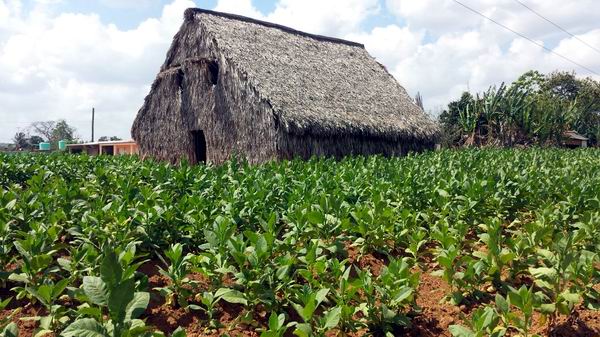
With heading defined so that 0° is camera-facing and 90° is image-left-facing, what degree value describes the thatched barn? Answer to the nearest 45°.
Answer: approximately 45°

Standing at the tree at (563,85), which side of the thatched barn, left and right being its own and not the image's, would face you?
back

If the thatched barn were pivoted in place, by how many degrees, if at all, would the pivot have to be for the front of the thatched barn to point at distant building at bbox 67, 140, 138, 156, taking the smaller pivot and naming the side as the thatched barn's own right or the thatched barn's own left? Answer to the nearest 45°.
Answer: approximately 90° to the thatched barn's own right
